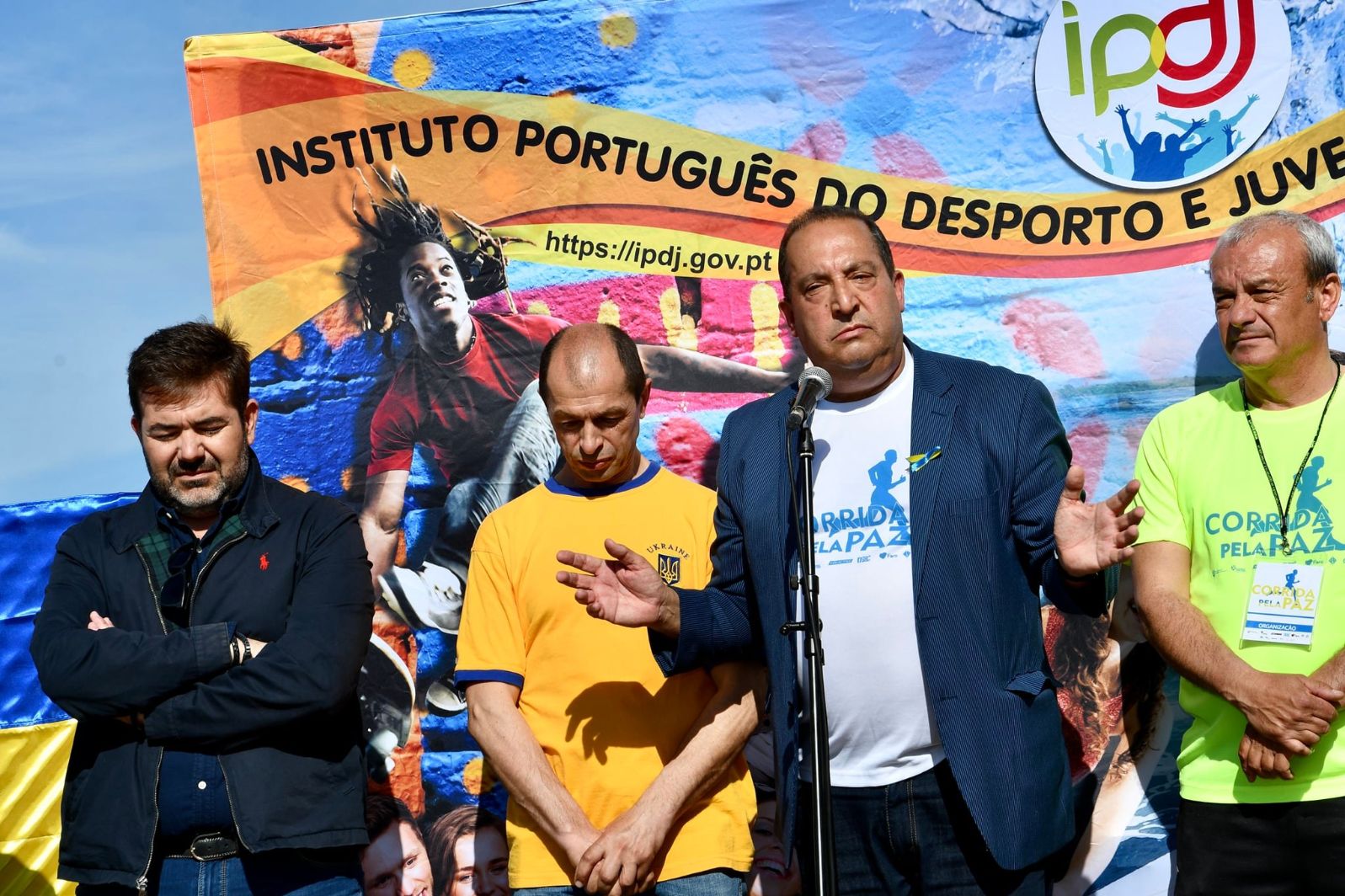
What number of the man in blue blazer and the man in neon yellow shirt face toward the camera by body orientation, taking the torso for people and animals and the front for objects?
2

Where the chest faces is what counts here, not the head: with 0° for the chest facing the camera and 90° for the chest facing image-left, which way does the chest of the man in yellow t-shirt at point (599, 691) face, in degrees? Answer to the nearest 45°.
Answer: approximately 0°

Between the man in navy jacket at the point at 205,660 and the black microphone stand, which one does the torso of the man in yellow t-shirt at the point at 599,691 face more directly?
the black microphone stand

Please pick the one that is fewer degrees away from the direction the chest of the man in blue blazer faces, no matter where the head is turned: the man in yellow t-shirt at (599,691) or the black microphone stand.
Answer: the black microphone stand

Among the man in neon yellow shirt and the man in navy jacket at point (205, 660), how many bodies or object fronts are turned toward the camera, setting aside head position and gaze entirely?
2

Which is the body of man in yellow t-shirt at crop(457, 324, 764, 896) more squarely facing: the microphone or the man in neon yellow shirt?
the microphone

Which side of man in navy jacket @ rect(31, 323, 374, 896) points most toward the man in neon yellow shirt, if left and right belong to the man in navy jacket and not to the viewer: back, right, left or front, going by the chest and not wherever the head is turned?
left
